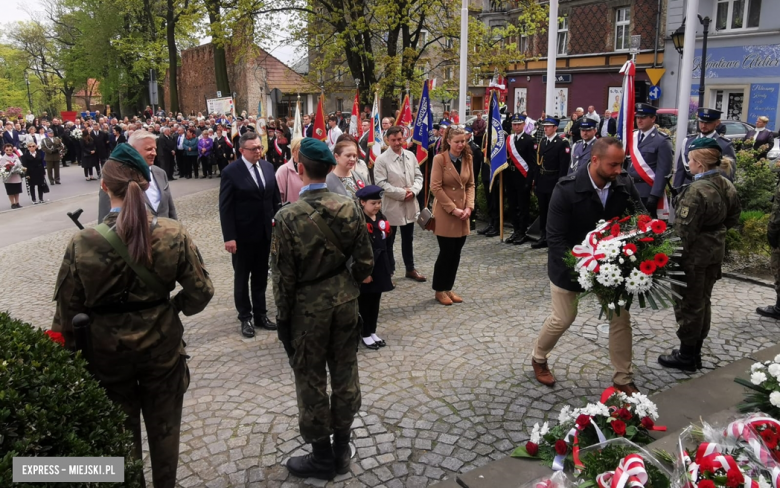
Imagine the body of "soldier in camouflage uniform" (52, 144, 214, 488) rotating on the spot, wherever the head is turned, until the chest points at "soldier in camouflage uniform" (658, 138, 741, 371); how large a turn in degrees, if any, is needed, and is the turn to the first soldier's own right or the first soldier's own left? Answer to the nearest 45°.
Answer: approximately 90° to the first soldier's own right

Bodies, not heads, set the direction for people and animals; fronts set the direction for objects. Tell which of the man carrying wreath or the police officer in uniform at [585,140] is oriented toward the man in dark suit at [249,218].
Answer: the police officer in uniform

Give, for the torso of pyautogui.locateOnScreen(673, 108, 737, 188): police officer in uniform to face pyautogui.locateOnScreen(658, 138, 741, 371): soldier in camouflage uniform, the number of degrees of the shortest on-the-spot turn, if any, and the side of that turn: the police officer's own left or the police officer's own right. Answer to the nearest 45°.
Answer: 0° — they already face them

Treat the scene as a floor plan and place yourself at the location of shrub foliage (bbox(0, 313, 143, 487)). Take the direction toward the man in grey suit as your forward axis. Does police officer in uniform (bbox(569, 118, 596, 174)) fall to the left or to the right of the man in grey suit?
right

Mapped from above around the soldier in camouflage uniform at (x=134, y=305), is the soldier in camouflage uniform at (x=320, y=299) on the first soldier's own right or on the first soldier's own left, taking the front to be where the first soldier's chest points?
on the first soldier's own right

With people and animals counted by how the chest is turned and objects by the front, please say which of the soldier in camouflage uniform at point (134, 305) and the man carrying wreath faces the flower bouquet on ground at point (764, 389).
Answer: the man carrying wreath

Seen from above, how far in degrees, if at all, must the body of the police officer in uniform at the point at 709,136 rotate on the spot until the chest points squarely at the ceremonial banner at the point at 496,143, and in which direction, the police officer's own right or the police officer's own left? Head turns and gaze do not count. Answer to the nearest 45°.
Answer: approximately 135° to the police officer's own right

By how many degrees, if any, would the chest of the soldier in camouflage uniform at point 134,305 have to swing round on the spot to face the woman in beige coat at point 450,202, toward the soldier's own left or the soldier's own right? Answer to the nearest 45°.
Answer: approximately 45° to the soldier's own right

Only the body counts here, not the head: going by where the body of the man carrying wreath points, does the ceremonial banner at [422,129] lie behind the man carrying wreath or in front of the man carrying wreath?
behind

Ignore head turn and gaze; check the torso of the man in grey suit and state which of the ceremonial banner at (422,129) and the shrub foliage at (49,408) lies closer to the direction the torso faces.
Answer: the shrub foliage

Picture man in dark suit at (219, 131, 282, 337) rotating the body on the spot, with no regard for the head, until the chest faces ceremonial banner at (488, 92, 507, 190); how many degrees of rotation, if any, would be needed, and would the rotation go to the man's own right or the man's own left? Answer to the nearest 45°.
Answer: approximately 90° to the man's own left

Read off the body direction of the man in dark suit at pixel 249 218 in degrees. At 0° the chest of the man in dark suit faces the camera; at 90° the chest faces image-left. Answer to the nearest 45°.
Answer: approximately 315°
